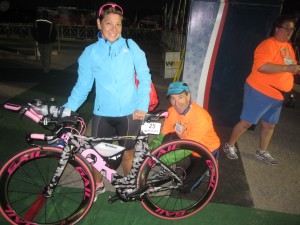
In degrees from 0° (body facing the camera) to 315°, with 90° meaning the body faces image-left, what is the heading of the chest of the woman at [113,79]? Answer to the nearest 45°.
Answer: approximately 0°

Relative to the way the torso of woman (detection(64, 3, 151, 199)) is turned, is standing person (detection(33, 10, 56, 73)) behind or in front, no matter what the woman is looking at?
behind

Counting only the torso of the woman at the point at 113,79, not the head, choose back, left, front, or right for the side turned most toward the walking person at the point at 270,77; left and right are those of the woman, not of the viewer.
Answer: left

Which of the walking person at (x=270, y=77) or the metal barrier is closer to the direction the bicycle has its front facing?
the metal barrier

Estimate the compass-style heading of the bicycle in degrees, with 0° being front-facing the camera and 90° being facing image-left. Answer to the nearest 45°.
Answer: approximately 90°

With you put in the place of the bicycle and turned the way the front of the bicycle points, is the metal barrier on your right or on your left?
on your right

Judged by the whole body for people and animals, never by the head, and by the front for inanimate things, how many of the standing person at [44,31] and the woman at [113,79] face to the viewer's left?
0

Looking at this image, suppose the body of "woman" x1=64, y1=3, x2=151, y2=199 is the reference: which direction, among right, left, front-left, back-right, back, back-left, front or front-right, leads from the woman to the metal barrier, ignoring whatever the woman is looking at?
back
